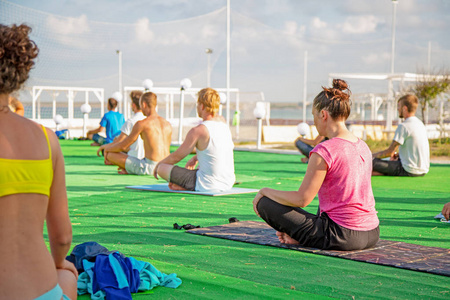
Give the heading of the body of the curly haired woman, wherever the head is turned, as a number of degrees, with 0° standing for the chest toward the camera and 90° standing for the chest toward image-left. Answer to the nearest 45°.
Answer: approximately 180°

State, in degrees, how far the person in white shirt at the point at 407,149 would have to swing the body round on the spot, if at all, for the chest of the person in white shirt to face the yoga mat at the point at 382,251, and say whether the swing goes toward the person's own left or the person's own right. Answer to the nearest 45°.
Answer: approximately 135° to the person's own left

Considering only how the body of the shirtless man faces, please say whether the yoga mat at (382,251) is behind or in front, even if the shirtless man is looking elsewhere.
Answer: behind

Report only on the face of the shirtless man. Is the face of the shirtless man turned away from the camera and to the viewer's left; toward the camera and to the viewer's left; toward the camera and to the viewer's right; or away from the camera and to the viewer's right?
away from the camera and to the viewer's left

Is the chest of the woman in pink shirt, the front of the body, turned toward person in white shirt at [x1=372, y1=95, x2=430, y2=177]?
no

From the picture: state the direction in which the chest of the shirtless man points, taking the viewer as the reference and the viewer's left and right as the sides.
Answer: facing away from the viewer and to the left of the viewer

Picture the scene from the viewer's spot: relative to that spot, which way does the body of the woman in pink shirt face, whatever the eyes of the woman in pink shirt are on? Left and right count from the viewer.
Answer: facing away from the viewer and to the left of the viewer

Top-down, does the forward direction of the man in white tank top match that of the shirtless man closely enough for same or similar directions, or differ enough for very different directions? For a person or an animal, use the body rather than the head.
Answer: same or similar directions

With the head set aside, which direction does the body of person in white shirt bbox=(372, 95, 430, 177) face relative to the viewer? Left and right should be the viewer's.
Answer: facing away from the viewer and to the left of the viewer

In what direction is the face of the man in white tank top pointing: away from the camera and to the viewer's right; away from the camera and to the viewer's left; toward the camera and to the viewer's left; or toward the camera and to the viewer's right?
away from the camera and to the viewer's left

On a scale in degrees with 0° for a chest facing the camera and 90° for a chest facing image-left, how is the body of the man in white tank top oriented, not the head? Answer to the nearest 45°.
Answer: approximately 135°

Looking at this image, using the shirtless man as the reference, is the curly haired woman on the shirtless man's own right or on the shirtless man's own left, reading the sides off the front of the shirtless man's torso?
on the shirtless man's own left

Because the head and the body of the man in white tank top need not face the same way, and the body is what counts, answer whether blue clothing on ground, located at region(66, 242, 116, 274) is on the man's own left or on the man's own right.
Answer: on the man's own left
